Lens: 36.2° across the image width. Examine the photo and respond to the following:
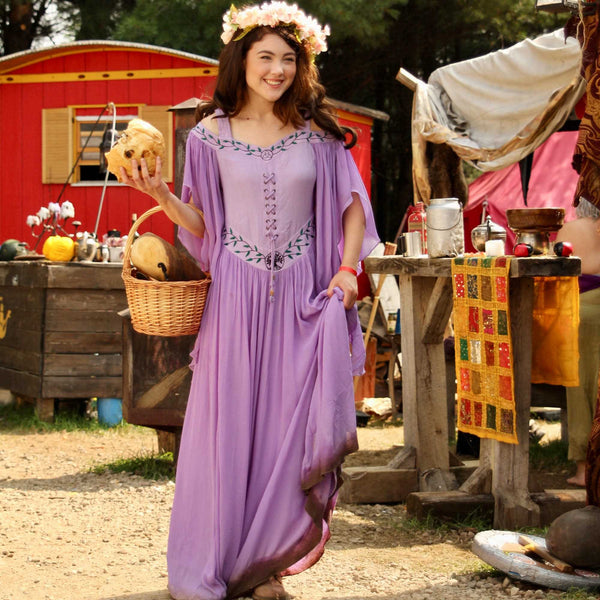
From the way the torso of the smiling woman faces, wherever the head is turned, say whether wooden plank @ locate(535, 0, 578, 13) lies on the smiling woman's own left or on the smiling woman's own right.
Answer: on the smiling woman's own left

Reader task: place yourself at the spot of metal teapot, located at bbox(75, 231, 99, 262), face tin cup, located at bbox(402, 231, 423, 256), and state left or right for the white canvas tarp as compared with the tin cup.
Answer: left

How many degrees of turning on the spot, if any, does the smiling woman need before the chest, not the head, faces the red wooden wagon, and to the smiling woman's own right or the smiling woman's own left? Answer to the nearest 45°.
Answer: approximately 180°

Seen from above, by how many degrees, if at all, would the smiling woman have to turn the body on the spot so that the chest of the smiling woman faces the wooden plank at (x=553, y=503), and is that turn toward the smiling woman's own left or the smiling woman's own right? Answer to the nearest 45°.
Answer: approximately 135° to the smiling woman's own left

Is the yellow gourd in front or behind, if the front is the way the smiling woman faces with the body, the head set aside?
behind

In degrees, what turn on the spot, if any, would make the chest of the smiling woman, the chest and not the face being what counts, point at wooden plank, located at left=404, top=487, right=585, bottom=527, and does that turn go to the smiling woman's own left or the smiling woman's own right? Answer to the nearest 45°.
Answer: approximately 135° to the smiling woman's own left

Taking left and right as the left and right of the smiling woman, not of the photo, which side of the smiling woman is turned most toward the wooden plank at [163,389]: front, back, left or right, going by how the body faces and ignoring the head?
back

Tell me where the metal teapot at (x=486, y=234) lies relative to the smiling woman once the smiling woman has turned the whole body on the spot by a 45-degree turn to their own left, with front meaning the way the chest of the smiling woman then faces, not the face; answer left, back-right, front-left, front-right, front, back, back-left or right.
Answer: left

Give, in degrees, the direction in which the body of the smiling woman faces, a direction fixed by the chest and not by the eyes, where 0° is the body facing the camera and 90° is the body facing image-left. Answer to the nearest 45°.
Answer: approximately 0°

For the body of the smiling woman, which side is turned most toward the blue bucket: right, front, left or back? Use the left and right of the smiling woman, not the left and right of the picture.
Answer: back

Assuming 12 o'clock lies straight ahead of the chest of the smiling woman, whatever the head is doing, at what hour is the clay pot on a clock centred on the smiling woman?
The clay pot is roughly at 9 o'clock from the smiling woman.

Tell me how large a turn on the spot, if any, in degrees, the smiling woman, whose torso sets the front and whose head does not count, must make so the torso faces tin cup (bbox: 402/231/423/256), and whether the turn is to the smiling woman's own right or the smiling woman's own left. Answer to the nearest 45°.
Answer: approximately 135° to the smiling woman's own left

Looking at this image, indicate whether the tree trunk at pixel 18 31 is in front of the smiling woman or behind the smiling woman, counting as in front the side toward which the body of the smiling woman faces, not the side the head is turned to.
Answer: behind

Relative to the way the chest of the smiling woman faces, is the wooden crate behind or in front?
behind

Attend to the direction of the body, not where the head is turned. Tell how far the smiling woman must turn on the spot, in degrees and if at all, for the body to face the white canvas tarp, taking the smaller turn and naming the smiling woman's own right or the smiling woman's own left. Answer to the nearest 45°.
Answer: approximately 135° to the smiling woman's own left
